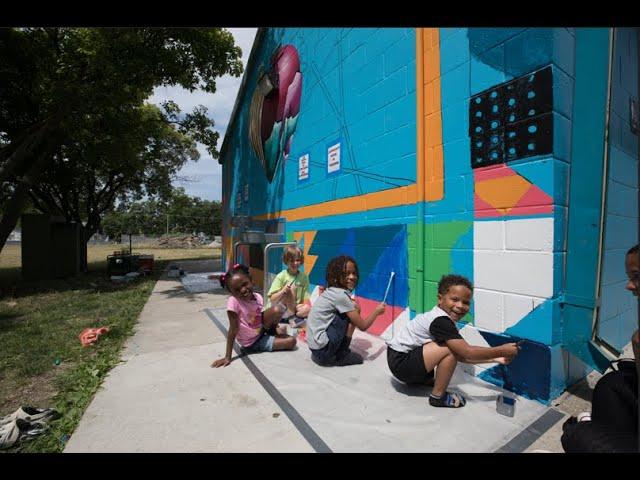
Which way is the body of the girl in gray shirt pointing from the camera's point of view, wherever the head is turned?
to the viewer's right

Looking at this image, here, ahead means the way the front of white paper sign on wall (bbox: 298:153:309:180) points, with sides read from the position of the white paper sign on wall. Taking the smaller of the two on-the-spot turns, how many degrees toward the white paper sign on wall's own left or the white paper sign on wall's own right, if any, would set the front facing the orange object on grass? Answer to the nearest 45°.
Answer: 0° — it already faces it

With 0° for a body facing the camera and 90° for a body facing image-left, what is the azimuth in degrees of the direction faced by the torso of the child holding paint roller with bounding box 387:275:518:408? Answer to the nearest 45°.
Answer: approximately 270°

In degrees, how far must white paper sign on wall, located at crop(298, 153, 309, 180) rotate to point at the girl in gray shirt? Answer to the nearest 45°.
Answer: approximately 45° to its left

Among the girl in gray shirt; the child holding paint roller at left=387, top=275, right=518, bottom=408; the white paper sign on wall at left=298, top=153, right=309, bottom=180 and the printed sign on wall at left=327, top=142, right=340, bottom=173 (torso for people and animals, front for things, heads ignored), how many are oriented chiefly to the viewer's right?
2

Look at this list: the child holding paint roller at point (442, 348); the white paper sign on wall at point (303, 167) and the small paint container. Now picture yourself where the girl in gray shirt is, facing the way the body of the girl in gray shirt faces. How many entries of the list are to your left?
1

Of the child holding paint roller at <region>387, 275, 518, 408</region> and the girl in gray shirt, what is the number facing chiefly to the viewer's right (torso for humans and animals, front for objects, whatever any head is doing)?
2

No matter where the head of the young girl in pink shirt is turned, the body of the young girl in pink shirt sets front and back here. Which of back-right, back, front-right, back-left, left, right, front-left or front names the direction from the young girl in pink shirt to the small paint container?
front

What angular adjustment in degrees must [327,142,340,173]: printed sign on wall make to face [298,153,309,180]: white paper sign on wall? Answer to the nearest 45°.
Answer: approximately 90° to its right

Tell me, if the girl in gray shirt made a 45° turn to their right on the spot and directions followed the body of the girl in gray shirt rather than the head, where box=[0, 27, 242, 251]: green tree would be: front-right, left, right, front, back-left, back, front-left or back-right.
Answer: back

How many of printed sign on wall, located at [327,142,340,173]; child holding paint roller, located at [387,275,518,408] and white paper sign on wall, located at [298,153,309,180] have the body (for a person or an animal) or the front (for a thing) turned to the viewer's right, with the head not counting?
1

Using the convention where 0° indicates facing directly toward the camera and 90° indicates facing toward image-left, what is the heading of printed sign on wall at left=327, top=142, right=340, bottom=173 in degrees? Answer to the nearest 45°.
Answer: approximately 45°

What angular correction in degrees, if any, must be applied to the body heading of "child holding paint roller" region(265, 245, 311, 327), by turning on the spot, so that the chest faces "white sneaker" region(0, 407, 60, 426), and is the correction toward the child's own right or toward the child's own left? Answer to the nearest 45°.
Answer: approximately 90° to the child's own right

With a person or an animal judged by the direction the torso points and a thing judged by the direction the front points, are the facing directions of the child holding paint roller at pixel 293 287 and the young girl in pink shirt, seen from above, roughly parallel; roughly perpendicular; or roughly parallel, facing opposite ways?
roughly parallel

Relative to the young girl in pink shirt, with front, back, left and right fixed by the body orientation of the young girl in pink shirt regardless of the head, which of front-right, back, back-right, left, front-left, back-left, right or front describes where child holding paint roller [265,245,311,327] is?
left

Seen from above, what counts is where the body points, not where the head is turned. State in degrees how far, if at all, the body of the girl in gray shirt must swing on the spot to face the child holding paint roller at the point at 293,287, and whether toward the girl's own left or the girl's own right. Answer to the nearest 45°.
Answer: approximately 135° to the girl's own left

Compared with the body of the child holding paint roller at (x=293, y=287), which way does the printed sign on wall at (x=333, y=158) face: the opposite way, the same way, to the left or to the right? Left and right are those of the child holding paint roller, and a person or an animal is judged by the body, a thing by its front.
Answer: to the right

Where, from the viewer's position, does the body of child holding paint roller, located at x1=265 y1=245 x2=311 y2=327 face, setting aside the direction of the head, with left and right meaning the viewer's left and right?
facing the viewer and to the right of the viewer
